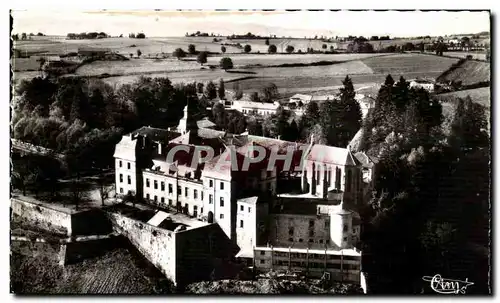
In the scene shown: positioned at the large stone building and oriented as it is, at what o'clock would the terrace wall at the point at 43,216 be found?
The terrace wall is roughly at 2 o'clock from the large stone building.

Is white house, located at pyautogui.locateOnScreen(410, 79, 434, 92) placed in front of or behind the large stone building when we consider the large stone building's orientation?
behind

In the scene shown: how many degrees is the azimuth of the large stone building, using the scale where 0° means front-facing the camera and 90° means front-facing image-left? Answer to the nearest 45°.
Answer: approximately 45°

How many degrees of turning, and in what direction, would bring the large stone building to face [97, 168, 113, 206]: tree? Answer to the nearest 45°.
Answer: approximately 45° to its right

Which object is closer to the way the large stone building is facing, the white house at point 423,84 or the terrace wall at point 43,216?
the terrace wall
